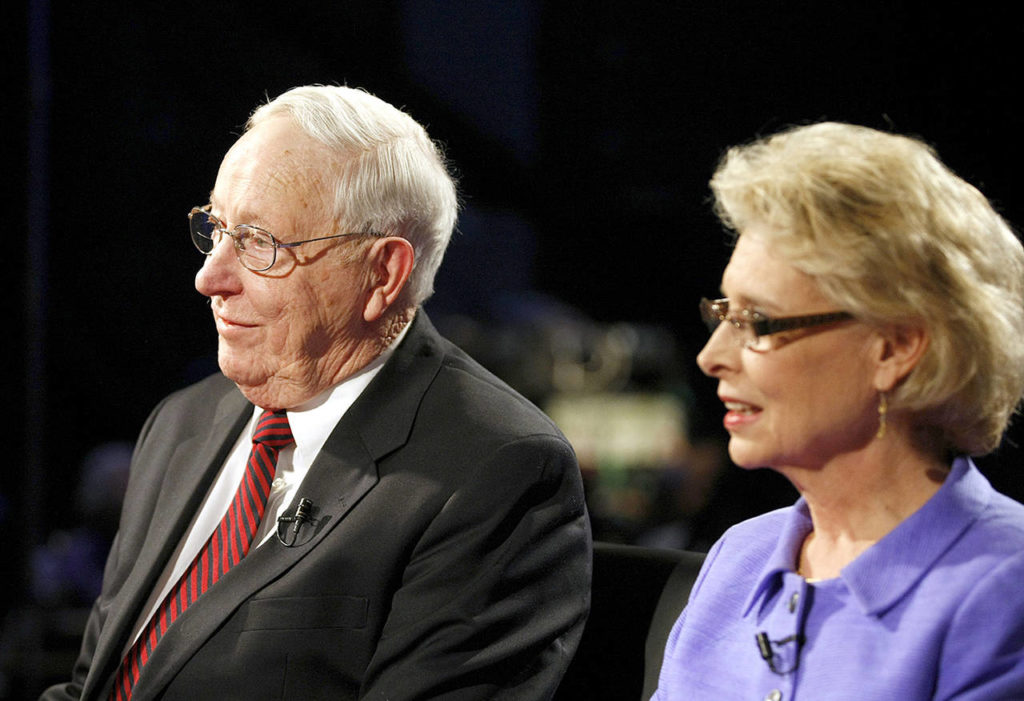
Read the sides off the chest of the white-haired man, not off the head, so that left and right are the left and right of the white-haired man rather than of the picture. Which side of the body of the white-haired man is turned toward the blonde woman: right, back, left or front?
left

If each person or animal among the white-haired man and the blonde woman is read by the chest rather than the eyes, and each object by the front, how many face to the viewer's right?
0

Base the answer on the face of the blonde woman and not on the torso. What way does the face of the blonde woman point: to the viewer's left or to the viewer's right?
to the viewer's left

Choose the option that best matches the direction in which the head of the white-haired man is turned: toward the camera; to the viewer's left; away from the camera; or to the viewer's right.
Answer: to the viewer's left

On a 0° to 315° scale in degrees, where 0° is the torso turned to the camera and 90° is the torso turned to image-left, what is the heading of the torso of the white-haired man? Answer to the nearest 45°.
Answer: approximately 45°

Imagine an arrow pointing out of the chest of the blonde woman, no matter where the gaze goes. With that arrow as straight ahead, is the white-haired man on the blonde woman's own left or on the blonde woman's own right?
on the blonde woman's own right
